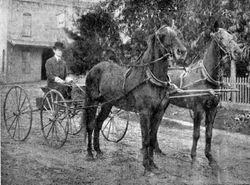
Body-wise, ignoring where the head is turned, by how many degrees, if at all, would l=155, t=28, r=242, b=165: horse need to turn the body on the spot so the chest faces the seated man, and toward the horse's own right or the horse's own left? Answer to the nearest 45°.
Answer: approximately 135° to the horse's own right

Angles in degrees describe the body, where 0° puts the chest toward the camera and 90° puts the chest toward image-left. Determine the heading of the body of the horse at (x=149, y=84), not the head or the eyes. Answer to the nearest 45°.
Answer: approximately 315°

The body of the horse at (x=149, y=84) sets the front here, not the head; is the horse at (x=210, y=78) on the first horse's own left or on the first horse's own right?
on the first horse's own left

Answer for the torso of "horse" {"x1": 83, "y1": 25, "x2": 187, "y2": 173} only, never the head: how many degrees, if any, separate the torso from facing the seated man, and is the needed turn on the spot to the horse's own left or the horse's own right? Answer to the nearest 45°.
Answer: approximately 180°
